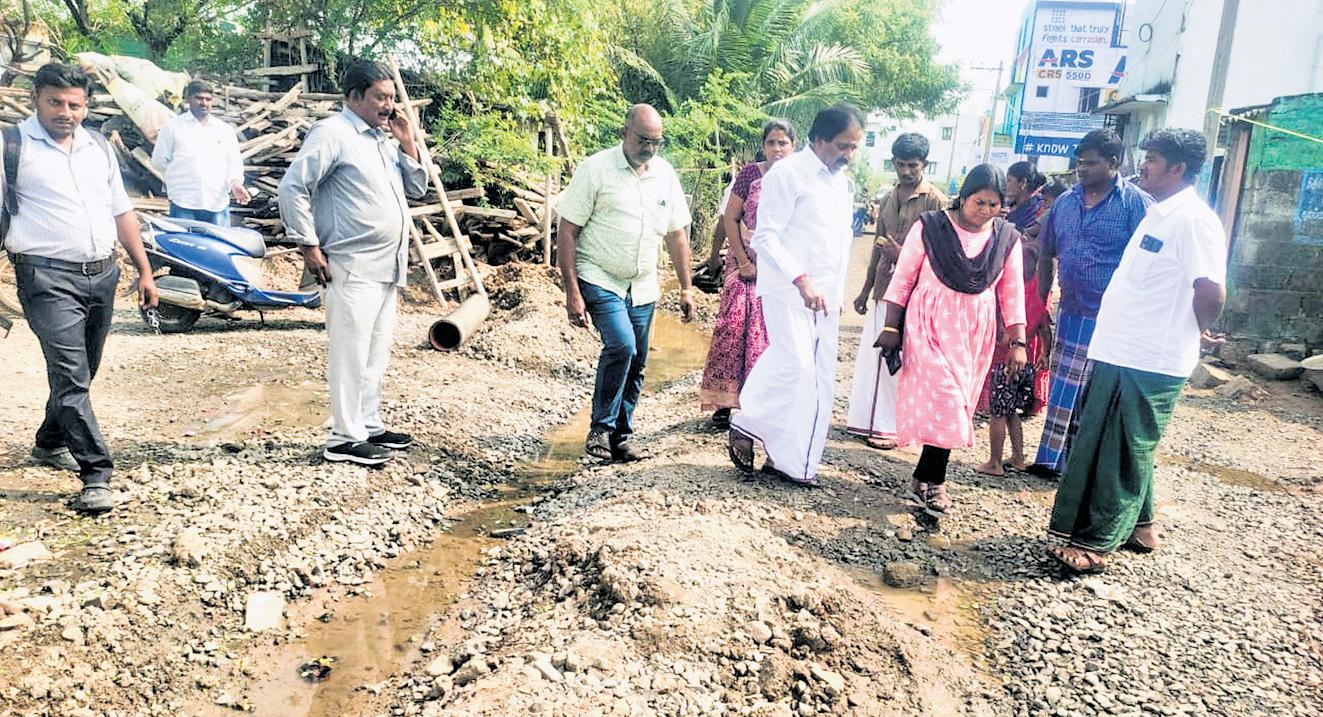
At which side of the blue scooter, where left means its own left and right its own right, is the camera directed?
right

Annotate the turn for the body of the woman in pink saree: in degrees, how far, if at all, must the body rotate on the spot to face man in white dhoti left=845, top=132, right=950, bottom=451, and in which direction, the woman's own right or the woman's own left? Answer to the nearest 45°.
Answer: approximately 45° to the woman's own left

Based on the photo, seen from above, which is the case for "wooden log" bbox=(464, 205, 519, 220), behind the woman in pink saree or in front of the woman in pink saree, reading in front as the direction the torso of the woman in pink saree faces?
behind

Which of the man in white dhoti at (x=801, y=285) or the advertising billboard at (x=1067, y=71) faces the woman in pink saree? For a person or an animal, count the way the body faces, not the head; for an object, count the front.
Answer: the advertising billboard

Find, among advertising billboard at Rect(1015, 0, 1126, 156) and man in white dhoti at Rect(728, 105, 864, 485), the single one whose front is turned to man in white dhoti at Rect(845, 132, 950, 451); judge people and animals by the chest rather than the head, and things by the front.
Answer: the advertising billboard

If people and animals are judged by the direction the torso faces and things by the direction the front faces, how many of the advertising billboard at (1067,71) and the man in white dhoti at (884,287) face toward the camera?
2

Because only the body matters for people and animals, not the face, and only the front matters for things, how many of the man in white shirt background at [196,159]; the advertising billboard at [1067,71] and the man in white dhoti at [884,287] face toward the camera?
3

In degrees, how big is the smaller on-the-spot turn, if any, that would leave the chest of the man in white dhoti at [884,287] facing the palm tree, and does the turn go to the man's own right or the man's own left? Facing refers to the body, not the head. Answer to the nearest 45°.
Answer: approximately 180°

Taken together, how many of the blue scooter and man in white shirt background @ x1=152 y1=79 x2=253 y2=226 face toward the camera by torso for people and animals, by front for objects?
1

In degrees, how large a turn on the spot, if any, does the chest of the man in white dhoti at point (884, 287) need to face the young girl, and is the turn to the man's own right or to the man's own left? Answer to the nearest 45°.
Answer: approximately 90° to the man's own left

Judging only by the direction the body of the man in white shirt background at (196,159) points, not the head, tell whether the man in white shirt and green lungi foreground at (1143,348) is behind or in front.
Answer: in front
